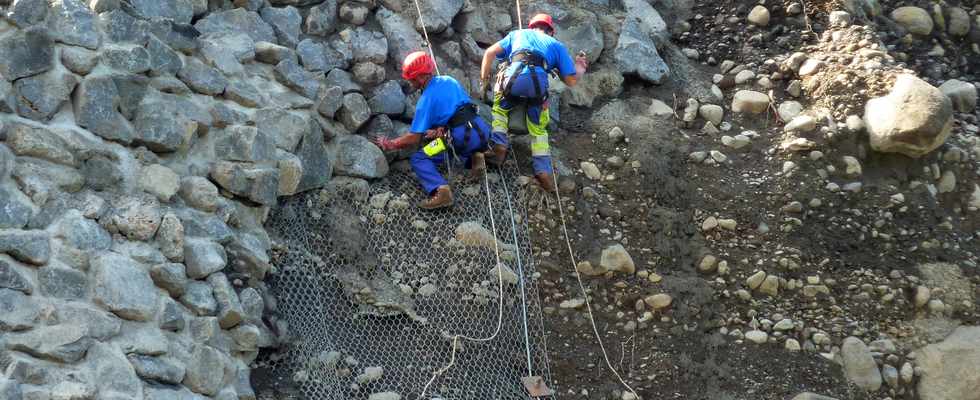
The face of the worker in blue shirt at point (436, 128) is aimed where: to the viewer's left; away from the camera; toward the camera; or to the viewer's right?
to the viewer's left

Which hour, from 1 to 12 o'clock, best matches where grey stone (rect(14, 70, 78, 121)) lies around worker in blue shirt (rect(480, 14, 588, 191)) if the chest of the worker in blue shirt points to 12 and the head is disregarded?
The grey stone is roughly at 8 o'clock from the worker in blue shirt.

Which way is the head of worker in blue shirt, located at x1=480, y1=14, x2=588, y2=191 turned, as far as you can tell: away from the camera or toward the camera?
away from the camera

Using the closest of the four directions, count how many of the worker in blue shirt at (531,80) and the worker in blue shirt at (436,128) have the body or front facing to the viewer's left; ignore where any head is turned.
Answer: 1

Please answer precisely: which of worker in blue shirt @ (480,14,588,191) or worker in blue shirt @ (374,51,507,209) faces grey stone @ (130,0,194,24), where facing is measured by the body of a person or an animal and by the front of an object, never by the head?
worker in blue shirt @ (374,51,507,209)

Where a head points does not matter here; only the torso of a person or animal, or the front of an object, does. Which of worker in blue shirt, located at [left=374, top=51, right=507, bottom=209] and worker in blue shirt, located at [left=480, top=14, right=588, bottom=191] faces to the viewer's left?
worker in blue shirt, located at [left=374, top=51, right=507, bottom=209]

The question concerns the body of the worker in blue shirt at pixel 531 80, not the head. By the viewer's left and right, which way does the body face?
facing away from the viewer

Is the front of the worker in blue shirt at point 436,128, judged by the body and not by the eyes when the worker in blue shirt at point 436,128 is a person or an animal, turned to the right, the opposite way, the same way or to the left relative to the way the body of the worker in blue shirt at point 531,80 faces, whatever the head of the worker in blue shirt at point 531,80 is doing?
to the left

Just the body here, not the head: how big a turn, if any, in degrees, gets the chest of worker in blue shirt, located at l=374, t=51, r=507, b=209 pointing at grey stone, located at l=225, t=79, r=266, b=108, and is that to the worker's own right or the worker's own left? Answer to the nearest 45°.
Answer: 0° — they already face it

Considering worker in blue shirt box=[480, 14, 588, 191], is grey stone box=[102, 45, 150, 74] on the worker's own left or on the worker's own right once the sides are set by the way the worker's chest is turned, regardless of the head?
on the worker's own left

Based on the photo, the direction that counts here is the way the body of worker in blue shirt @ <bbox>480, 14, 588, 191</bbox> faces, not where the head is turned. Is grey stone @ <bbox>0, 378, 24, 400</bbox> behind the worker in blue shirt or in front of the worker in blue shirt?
behind

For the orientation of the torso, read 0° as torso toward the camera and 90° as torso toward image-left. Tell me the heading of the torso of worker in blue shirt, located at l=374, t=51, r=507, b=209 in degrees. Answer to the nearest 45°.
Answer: approximately 90°
